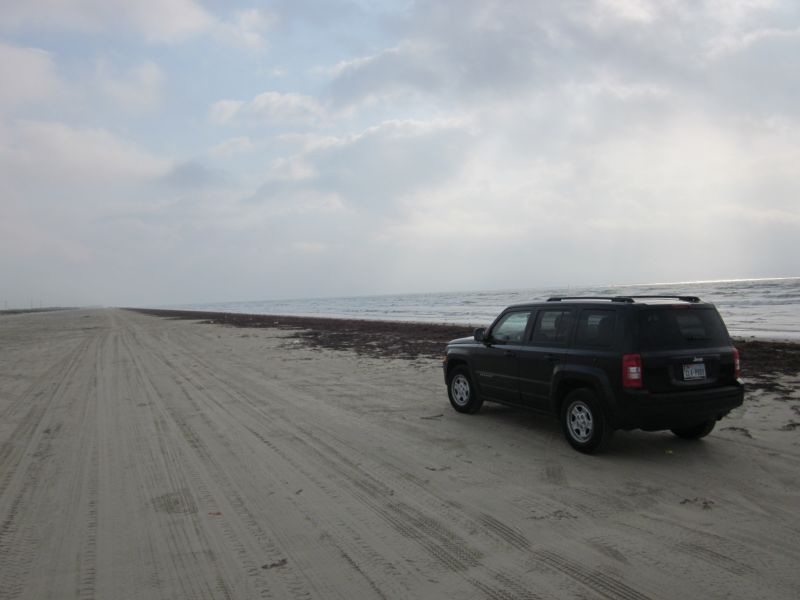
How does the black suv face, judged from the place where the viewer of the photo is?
facing away from the viewer and to the left of the viewer
